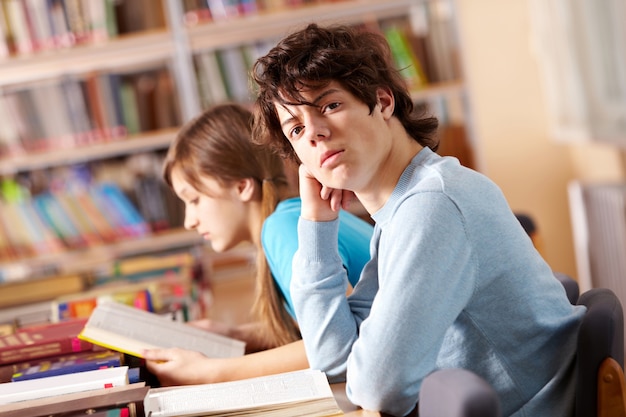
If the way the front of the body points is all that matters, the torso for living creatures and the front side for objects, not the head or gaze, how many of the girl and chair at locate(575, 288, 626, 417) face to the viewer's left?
2

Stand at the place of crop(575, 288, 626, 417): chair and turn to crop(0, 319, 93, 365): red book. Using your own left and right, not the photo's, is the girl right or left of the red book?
right

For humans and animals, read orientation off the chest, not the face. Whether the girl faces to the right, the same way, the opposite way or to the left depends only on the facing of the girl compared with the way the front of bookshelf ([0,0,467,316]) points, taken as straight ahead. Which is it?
to the right

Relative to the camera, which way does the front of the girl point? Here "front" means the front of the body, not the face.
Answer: to the viewer's left

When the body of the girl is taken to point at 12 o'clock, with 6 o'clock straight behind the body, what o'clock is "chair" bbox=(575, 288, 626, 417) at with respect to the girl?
The chair is roughly at 8 o'clock from the girl.

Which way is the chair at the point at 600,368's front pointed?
to the viewer's left
